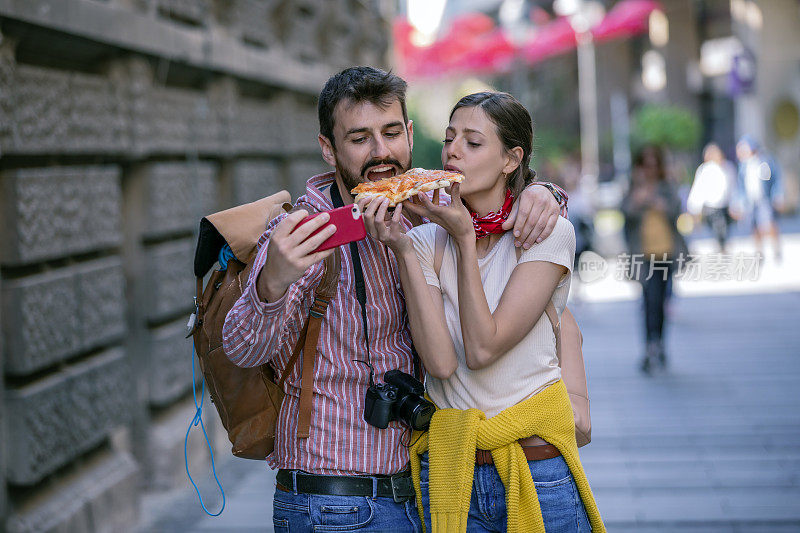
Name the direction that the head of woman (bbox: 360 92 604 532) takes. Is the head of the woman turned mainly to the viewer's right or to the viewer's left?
to the viewer's left

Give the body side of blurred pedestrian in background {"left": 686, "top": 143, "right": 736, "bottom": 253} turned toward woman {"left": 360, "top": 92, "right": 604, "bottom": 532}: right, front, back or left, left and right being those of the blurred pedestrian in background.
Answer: front

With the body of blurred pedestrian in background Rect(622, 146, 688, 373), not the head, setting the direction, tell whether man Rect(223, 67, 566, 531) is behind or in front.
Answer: in front

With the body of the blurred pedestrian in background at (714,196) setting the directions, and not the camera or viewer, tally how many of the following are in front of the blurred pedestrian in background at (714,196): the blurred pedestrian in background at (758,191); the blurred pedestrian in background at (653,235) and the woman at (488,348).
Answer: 2

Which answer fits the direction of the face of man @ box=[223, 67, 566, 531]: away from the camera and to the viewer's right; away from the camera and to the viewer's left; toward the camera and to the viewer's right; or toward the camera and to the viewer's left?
toward the camera and to the viewer's right

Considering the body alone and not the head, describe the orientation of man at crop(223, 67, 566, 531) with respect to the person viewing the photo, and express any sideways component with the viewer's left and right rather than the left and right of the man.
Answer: facing the viewer and to the right of the viewer

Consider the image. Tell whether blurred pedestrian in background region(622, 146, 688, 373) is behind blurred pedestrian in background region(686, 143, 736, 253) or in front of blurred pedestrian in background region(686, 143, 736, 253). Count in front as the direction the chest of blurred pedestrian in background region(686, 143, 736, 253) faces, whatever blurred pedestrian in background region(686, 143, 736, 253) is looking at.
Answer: in front

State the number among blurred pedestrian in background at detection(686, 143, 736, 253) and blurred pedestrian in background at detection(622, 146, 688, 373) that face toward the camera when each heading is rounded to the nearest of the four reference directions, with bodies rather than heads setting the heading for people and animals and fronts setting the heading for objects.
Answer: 2

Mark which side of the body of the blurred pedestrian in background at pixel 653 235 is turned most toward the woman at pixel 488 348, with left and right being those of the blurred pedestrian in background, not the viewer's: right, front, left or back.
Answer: front

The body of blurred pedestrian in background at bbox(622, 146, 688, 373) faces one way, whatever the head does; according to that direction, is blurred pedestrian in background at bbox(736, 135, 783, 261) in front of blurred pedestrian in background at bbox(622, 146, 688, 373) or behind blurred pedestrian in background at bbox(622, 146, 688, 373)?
behind

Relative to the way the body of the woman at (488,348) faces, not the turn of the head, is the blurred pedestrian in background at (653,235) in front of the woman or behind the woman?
behind
